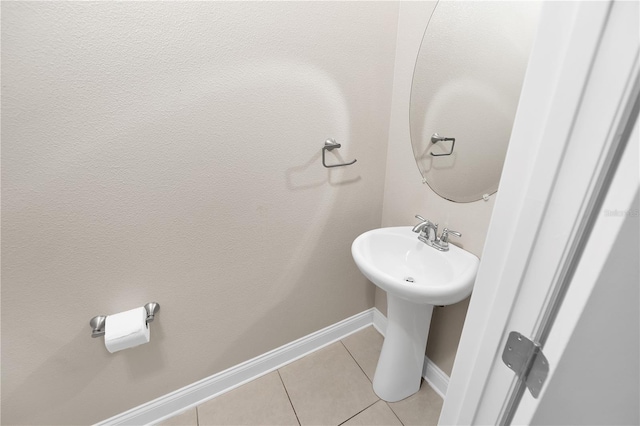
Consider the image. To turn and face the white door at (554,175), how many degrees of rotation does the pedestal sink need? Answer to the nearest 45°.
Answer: approximately 45° to its left

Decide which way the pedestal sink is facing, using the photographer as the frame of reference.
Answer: facing the viewer and to the left of the viewer

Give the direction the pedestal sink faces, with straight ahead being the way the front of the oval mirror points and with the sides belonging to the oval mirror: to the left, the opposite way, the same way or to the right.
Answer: the same way

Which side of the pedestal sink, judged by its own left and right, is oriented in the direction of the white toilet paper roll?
front

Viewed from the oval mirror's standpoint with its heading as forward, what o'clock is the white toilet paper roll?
The white toilet paper roll is roughly at 12 o'clock from the oval mirror.

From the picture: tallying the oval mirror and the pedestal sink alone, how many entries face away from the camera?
0

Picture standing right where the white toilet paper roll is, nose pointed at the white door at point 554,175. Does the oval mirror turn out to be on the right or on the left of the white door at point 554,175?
left

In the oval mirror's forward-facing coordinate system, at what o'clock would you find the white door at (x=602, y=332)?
The white door is roughly at 10 o'clock from the oval mirror.

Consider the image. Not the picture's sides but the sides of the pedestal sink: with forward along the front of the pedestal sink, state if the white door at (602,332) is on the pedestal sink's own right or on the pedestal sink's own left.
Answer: on the pedestal sink's own left

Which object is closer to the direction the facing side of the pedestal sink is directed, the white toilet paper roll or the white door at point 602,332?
the white toilet paper roll

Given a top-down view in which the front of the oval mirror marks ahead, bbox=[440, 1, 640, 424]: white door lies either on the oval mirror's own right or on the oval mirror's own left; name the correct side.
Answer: on the oval mirror's own left
